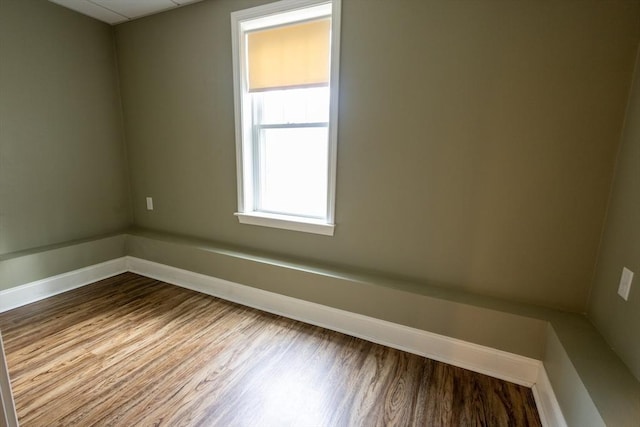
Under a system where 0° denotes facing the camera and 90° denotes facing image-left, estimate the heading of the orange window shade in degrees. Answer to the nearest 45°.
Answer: approximately 45°
